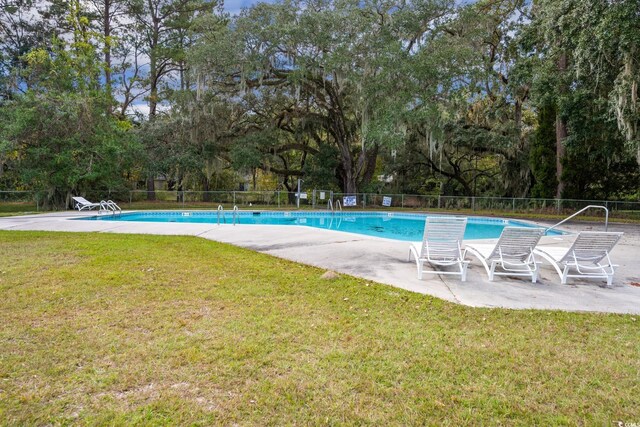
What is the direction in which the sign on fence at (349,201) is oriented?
toward the camera

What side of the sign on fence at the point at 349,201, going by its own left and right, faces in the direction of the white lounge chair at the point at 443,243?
front

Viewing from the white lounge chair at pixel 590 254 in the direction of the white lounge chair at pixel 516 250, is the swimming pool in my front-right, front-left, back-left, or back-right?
front-right

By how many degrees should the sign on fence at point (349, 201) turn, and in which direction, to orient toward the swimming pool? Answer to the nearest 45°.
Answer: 0° — it already faces it

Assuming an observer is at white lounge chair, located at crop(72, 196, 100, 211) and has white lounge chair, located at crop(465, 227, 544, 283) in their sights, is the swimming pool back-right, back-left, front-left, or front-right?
front-left

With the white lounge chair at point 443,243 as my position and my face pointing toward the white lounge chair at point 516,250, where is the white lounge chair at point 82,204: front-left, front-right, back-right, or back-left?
back-left

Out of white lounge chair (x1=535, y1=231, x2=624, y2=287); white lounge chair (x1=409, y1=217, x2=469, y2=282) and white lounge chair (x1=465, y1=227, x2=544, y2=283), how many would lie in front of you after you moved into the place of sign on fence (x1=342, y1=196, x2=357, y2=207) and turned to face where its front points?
3

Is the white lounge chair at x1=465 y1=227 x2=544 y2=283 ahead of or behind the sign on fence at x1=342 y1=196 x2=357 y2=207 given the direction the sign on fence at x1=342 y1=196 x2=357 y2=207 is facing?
ahead
